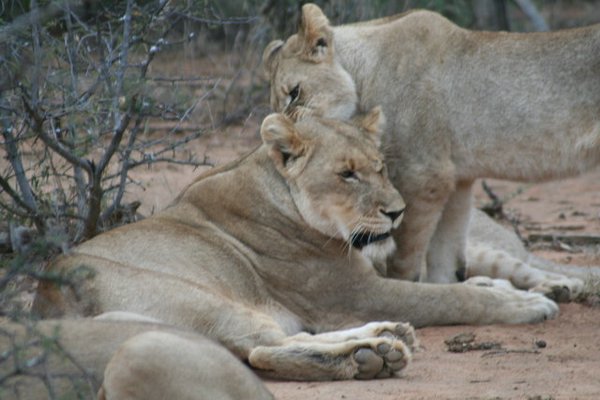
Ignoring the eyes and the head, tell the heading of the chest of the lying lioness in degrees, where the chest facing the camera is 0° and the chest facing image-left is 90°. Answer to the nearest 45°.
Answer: approximately 270°
